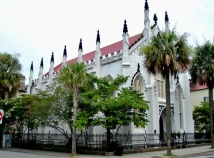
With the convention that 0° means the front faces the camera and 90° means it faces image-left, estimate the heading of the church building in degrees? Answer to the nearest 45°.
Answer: approximately 315°

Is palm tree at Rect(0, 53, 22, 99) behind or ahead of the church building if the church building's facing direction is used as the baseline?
behind
